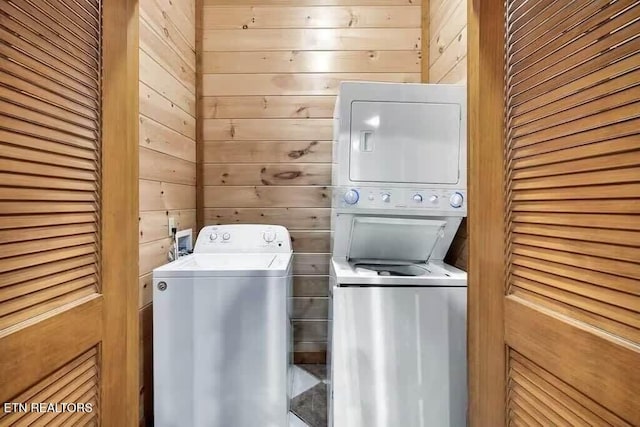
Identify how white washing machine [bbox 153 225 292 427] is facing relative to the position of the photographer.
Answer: facing the viewer

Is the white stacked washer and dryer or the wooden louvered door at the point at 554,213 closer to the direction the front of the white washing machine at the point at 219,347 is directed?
the wooden louvered door

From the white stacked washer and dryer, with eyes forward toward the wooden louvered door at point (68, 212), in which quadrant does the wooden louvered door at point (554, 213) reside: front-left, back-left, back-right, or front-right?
front-left

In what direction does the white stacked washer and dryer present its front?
toward the camera

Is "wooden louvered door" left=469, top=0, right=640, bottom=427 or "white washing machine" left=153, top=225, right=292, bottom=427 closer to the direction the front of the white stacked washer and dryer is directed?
the wooden louvered door

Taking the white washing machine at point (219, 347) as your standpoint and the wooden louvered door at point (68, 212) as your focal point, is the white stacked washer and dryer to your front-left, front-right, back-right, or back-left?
back-left

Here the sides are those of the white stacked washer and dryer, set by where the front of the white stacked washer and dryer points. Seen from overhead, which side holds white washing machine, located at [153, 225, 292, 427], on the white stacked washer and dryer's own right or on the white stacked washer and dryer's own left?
on the white stacked washer and dryer's own right

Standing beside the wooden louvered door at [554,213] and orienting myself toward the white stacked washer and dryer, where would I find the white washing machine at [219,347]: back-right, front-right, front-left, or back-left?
front-left

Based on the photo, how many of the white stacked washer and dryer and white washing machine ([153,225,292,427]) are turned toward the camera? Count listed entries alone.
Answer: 2

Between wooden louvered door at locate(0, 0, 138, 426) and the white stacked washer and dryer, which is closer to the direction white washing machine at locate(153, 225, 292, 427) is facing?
the wooden louvered door

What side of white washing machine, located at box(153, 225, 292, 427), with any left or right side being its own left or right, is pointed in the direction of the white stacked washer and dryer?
left

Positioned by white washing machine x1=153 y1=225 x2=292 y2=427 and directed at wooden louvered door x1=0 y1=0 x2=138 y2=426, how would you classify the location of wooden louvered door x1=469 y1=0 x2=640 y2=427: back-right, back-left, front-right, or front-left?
front-left

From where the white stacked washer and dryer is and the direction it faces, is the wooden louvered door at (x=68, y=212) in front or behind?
in front

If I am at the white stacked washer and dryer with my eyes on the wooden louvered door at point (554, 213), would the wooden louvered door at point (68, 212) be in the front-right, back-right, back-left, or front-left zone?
front-right

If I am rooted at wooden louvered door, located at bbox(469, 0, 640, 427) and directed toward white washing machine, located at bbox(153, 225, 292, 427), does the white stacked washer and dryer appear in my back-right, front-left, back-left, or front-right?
front-right
